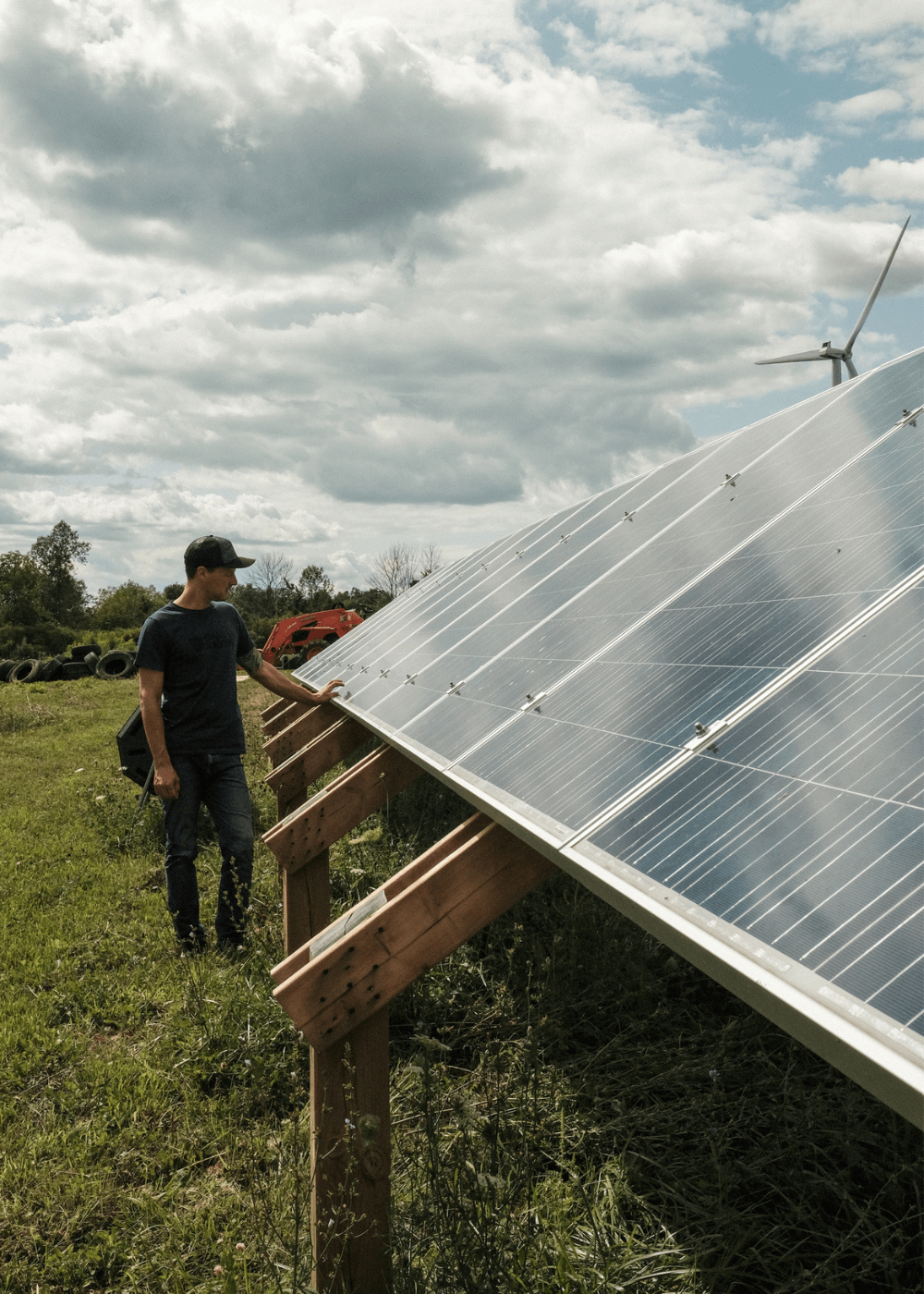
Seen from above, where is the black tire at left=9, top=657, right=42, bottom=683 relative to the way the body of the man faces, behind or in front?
behind

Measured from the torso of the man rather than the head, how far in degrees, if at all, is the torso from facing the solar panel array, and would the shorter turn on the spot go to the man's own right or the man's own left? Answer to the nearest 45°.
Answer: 0° — they already face it

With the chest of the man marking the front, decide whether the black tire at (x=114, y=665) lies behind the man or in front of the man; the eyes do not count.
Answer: behind

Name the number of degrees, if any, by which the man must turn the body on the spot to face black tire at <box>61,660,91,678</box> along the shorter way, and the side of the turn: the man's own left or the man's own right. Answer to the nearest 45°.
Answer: approximately 135° to the man's own left

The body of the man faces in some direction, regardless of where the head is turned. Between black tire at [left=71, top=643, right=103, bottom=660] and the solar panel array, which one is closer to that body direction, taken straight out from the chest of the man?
the solar panel array

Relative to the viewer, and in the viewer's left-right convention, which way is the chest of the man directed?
facing the viewer and to the right of the viewer

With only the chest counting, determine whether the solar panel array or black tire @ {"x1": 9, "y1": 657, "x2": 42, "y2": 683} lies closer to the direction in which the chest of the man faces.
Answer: the solar panel array

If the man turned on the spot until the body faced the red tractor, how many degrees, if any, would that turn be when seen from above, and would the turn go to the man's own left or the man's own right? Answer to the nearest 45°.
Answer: approximately 135° to the man's own left

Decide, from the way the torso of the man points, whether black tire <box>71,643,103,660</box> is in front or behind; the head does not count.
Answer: behind

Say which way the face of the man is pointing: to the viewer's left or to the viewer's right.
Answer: to the viewer's right

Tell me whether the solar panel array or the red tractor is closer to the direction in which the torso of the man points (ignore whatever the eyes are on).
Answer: the solar panel array
